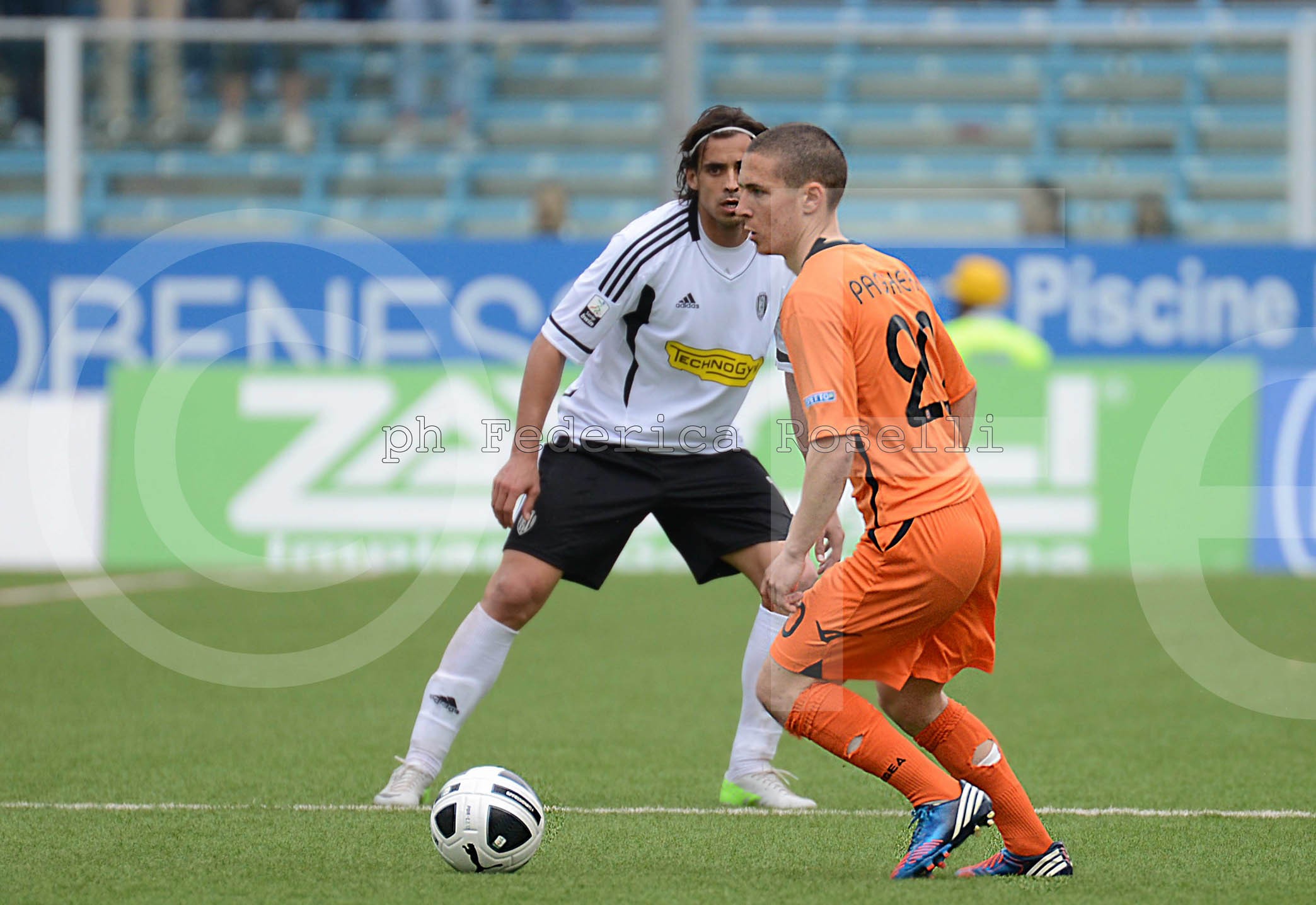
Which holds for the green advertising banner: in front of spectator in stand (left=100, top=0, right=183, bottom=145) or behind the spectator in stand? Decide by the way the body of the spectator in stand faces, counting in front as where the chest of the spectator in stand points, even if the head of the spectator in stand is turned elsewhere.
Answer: in front

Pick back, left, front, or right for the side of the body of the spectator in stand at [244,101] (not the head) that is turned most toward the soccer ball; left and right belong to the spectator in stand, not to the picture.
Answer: front

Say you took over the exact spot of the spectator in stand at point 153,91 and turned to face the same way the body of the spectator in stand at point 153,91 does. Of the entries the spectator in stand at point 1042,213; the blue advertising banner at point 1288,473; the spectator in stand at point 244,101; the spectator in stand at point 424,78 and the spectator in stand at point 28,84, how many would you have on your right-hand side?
1

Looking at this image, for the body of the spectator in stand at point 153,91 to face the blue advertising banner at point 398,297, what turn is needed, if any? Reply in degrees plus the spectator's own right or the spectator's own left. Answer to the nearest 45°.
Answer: approximately 45° to the spectator's own left

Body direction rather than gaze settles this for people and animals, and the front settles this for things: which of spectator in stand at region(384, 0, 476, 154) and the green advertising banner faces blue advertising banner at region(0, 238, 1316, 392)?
the spectator in stand

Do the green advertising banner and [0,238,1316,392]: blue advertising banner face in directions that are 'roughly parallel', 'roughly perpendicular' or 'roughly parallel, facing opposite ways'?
roughly parallel

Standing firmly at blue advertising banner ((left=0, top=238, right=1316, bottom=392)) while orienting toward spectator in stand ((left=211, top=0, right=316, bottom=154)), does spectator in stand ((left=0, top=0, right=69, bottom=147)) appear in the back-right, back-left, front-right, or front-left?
front-left

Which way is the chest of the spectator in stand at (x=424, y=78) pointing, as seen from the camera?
toward the camera

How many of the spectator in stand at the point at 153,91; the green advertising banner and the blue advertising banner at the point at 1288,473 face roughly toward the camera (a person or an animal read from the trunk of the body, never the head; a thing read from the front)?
3

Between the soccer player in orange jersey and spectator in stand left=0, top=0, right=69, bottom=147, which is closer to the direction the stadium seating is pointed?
the soccer player in orange jersey

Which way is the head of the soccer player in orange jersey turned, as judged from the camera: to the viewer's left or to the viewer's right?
to the viewer's left

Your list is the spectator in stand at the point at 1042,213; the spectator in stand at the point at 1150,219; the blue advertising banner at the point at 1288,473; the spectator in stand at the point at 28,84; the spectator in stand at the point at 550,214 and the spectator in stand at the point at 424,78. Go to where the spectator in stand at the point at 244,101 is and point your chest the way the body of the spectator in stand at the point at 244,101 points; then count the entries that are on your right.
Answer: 1

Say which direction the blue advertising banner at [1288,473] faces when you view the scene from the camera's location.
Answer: facing the viewer

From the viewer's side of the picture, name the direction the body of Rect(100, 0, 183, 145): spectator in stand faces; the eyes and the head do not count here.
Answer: toward the camera

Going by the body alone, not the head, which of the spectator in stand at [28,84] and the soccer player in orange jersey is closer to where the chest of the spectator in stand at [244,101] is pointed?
the soccer player in orange jersey
